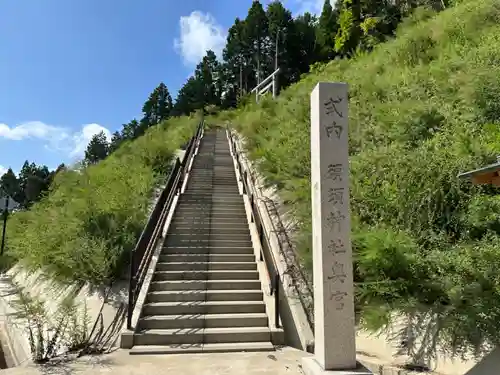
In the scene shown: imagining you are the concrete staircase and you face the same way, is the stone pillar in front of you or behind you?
in front

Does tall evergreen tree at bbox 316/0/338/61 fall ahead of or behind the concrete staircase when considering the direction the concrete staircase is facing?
behind

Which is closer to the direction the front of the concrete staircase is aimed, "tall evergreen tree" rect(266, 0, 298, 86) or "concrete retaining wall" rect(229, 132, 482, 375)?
the concrete retaining wall

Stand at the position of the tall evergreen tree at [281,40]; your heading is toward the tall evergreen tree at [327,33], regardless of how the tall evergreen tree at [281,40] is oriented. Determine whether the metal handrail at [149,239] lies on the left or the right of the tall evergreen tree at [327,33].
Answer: right

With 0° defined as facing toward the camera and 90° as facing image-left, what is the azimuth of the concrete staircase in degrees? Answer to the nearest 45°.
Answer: approximately 0°

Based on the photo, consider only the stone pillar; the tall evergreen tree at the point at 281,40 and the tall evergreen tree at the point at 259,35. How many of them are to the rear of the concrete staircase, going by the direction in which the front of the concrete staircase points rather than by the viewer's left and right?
2

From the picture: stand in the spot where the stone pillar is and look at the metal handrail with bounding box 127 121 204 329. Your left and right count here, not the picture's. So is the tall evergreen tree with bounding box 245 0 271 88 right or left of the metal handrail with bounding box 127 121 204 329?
right

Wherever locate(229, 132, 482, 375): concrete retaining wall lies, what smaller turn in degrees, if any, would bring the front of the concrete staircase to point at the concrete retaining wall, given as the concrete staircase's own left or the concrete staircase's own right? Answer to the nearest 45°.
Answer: approximately 45° to the concrete staircase's own left

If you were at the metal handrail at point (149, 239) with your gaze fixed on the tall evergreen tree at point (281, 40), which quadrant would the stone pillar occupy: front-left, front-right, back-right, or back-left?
back-right

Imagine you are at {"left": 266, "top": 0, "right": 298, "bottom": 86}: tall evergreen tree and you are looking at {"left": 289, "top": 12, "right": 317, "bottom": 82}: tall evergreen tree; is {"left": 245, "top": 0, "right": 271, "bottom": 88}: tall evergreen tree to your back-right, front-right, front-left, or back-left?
back-left
